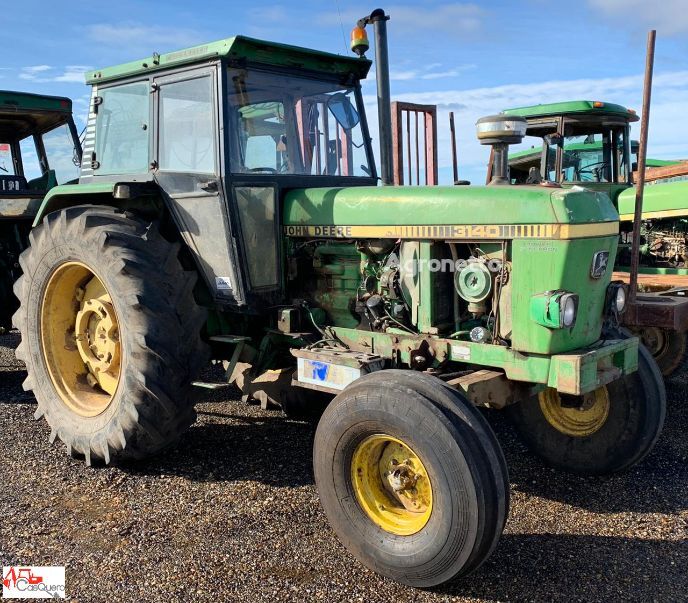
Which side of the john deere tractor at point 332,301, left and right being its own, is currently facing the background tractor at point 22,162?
back

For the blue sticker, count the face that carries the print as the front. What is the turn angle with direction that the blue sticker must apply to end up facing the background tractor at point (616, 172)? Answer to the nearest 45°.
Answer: approximately 135° to its left

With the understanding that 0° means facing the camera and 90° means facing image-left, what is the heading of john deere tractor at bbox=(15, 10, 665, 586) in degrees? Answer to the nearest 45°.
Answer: approximately 315°

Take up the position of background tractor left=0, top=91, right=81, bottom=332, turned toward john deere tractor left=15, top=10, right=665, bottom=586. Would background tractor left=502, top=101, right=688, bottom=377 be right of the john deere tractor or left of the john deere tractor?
left

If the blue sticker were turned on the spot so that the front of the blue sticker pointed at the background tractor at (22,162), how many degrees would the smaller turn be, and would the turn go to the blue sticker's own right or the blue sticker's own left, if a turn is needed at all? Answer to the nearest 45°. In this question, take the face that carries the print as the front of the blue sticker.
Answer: approximately 135° to the blue sticker's own right
